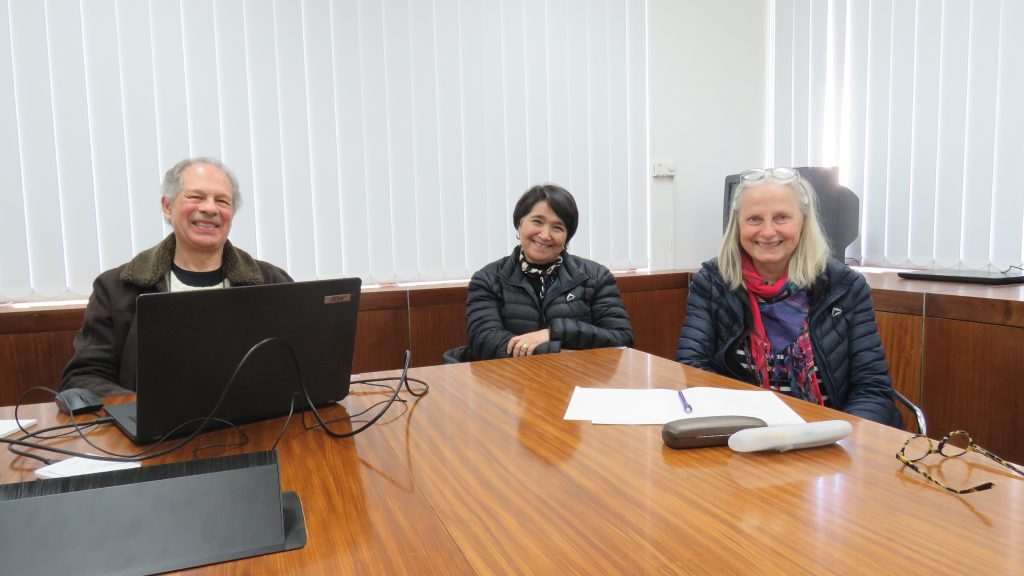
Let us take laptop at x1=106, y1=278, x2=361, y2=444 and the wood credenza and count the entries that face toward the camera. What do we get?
1

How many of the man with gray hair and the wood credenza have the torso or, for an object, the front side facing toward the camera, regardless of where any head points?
2

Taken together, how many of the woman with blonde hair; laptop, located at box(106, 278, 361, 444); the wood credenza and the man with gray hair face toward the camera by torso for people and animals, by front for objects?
3

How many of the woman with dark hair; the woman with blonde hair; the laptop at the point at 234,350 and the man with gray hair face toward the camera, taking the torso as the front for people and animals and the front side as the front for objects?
3

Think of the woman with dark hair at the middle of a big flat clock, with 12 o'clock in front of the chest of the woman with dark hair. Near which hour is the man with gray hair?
The man with gray hair is roughly at 2 o'clock from the woman with dark hair.

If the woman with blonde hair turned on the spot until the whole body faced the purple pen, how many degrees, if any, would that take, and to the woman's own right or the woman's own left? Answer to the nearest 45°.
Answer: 0° — they already face it

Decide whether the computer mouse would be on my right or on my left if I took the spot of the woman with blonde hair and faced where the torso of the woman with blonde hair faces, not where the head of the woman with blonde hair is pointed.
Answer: on my right

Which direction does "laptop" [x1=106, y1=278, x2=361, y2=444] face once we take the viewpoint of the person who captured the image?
facing away from the viewer and to the left of the viewer
